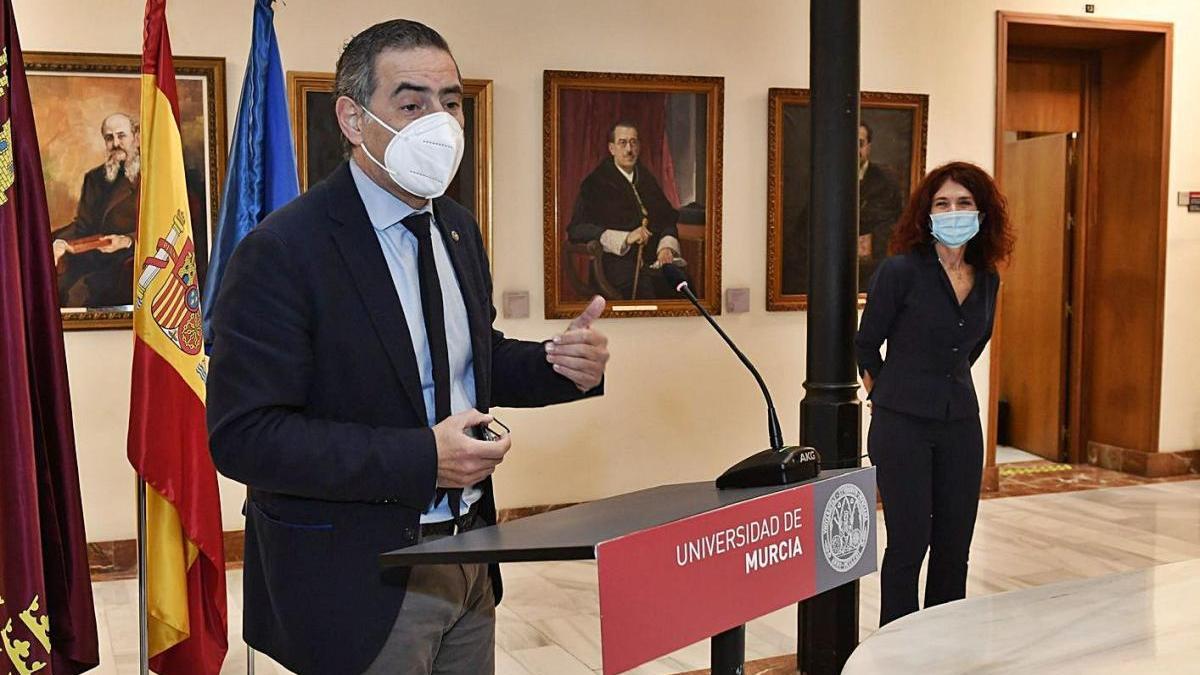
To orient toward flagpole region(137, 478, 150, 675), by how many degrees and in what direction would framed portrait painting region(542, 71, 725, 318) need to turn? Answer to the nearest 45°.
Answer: approximately 45° to its right

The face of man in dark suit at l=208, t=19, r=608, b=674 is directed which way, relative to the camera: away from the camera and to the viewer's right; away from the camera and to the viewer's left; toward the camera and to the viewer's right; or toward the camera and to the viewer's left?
toward the camera and to the viewer's right

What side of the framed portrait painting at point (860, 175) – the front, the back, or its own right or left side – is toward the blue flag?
right

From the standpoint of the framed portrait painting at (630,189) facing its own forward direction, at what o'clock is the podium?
The podium is roughly at 12 o'clock from the framed portrait painting.

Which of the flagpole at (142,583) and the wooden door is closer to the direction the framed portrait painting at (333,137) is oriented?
the flagpole

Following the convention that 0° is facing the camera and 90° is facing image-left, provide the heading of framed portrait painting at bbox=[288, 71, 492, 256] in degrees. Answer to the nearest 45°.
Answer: approximately 0°

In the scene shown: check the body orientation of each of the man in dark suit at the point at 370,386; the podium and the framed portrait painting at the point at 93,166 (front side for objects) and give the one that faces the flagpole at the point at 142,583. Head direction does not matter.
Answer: the framed portrait painting

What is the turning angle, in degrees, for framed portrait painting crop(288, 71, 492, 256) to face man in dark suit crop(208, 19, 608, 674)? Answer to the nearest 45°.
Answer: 0° — it already faces them

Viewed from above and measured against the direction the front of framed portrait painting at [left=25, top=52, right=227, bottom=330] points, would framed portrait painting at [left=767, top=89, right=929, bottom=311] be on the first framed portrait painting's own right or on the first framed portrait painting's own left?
on the first framed portrait painting's own left

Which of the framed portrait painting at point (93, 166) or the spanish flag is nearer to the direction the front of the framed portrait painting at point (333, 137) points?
the spanish flag

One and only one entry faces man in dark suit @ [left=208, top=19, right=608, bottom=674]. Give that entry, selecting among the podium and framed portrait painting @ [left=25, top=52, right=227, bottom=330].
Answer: the framed portrait painting

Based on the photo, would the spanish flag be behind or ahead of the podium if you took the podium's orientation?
behind

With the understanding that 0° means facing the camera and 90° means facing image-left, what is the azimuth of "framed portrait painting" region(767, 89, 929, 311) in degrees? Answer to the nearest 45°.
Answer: approximately 315°
